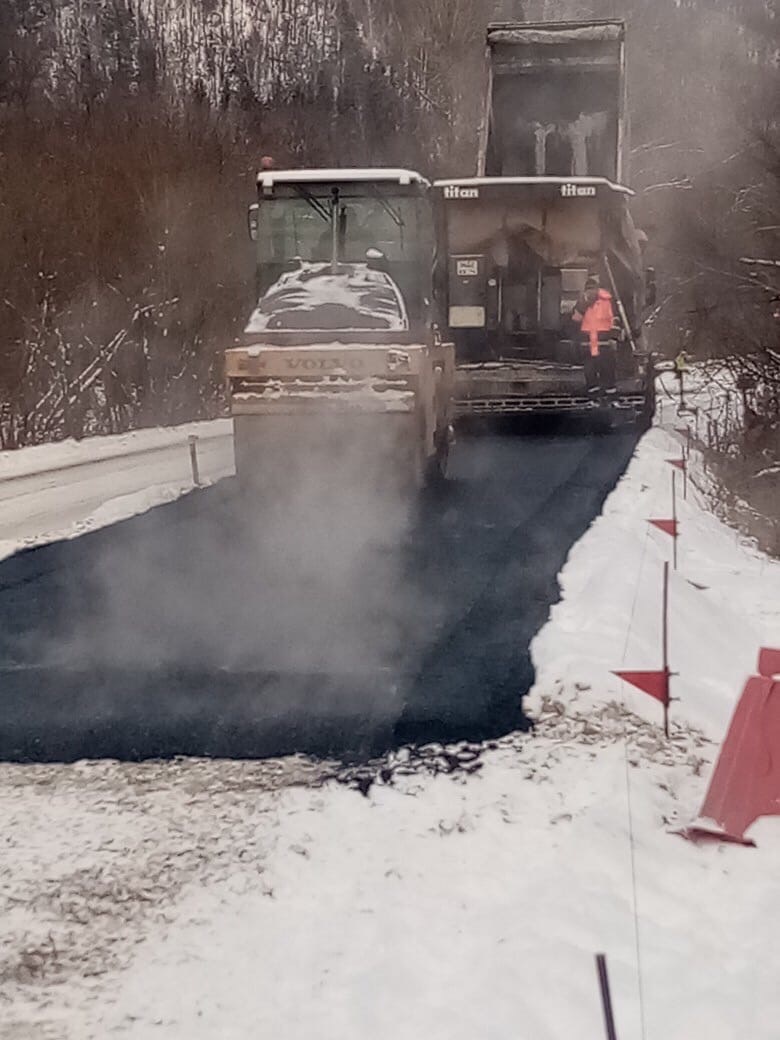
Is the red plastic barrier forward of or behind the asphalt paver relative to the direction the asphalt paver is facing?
behind

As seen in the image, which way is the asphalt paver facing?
away from the camera
